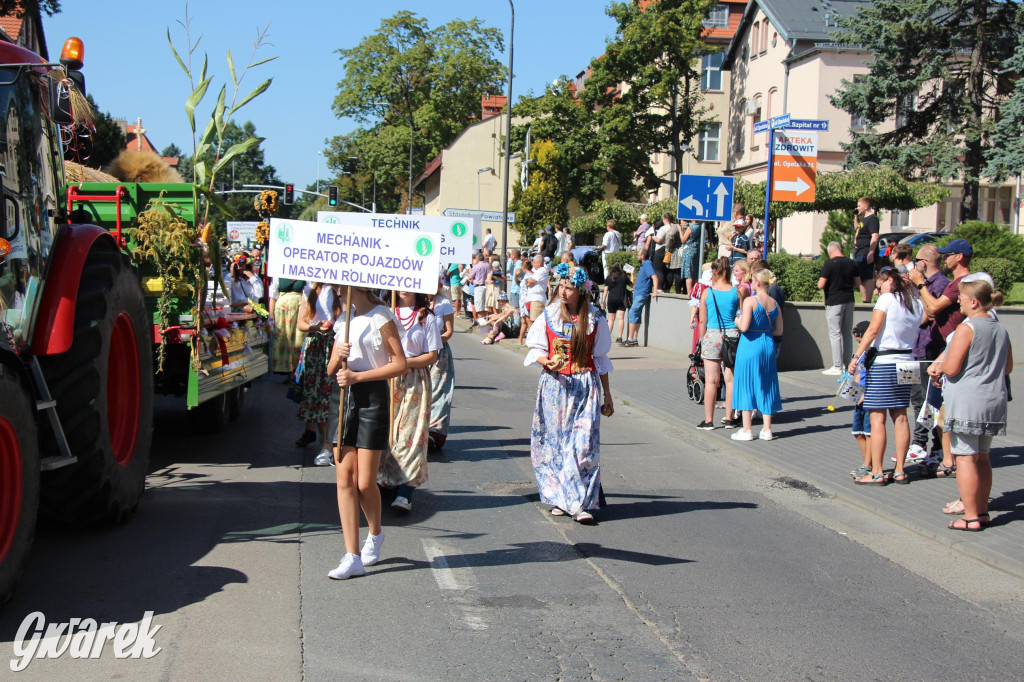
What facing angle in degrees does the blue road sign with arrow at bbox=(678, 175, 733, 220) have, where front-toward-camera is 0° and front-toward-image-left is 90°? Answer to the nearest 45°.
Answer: approximately 0°

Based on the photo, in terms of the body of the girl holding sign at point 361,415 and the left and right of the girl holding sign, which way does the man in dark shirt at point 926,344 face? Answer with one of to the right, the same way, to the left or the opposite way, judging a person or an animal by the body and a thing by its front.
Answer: to the right

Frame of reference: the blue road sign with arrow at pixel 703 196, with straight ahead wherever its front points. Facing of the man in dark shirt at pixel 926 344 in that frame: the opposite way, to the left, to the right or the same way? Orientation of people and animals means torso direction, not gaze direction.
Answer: to the right

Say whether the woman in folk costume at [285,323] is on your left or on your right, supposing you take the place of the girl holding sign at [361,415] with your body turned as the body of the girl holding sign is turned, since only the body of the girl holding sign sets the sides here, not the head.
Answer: on your right

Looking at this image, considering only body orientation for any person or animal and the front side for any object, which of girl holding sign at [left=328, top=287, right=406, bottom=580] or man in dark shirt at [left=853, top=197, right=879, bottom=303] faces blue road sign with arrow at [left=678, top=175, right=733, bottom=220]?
the man in dark shirt

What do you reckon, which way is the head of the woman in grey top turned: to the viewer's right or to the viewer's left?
to the viewer's left

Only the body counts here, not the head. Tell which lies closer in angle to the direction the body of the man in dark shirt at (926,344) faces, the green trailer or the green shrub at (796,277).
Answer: the green trailer

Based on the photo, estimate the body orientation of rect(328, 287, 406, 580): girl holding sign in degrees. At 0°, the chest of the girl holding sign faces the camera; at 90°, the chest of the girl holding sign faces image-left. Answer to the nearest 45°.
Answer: approximately 45°

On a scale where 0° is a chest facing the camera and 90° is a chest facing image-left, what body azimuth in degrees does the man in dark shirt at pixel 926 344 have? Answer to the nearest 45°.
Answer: approximately 90°

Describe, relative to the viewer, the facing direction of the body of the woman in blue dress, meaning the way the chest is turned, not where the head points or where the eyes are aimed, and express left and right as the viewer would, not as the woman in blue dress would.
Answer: facing away from the viewer and to the left of the viewer

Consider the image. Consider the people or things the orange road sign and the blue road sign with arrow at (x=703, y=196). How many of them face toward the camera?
2
